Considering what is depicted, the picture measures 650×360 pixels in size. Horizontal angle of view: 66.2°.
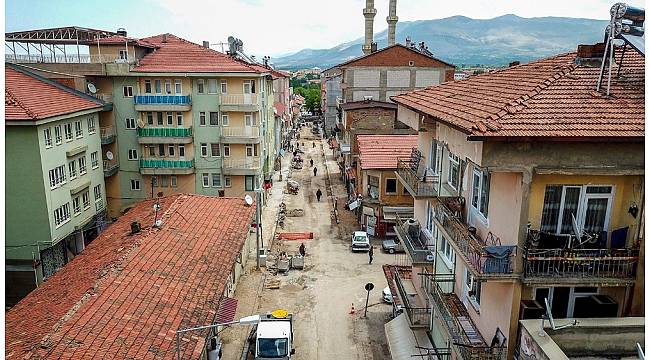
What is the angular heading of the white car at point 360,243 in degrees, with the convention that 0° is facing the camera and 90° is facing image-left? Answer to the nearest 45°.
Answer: approximately 0°

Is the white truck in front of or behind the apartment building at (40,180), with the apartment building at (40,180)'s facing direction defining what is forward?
in front

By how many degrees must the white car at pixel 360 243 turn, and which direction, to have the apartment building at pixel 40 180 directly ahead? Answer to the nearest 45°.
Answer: approximately 90° to its right

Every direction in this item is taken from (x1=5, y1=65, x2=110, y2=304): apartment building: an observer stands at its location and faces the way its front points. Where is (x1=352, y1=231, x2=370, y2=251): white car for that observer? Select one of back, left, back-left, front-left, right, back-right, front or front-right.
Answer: front-left

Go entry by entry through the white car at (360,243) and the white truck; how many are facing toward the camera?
2

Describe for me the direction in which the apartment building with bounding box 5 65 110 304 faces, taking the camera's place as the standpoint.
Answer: facing the viewer and to the right of the viewer

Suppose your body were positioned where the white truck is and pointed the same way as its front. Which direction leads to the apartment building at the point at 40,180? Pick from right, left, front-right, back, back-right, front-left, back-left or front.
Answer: back-right

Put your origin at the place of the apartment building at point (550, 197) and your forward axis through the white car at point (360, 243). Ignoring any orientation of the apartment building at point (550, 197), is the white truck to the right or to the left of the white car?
left

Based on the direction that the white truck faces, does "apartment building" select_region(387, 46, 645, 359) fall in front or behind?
in front

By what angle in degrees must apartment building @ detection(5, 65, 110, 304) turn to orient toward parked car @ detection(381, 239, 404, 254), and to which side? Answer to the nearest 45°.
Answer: approximately 45° to its left

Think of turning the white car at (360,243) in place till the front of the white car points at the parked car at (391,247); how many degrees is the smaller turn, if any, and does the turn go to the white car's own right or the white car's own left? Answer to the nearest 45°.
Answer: approximately 90° to the white car's own left
